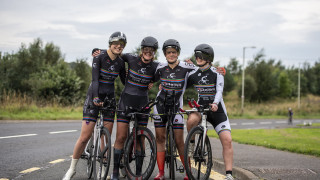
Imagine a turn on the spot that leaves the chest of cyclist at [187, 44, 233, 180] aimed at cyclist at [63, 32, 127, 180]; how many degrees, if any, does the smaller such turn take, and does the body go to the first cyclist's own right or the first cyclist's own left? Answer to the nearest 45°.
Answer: approximately 45° to the first cyclist's own right

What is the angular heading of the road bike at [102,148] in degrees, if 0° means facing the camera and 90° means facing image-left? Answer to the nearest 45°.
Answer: approximately 315°

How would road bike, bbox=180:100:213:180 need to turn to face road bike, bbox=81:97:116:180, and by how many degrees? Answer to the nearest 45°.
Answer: approximately 45° to its right

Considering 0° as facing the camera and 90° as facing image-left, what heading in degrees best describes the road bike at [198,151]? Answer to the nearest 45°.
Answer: approximately 45°

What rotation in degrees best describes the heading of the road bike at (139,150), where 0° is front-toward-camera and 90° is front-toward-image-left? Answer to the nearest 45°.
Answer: approximately 315°

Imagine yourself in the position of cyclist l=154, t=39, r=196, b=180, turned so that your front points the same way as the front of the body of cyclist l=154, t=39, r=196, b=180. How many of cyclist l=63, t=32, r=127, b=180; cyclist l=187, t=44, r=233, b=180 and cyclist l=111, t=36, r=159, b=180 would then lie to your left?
1

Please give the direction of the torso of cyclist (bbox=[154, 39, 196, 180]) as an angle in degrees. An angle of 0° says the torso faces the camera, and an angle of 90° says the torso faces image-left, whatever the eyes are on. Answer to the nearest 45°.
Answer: approximately 0°

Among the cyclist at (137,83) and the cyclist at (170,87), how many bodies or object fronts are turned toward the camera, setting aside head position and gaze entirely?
2
